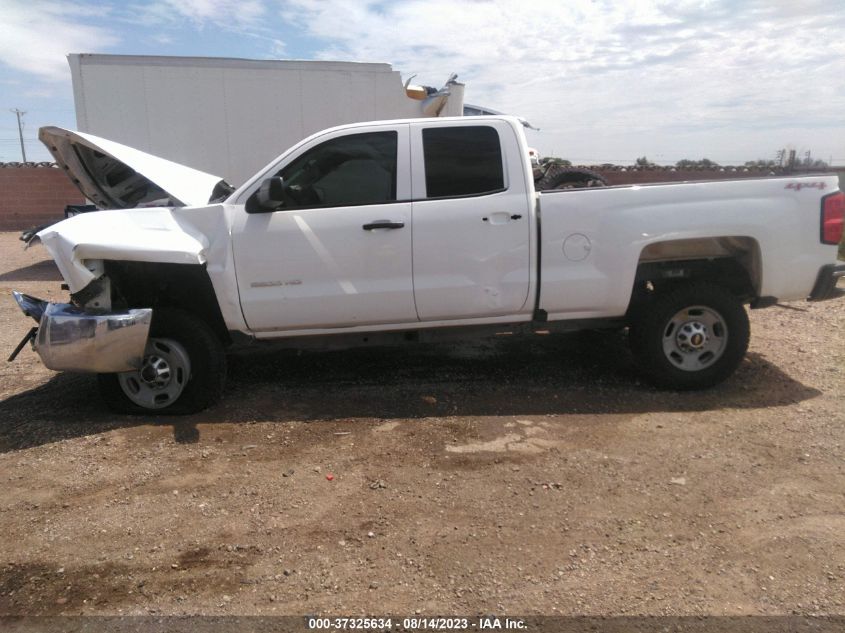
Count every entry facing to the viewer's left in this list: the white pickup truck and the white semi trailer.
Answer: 1

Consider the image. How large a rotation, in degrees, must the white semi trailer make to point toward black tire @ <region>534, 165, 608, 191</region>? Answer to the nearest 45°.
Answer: approximately 45° to its right

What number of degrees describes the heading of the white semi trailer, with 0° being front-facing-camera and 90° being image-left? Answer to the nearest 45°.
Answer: approximately 270°

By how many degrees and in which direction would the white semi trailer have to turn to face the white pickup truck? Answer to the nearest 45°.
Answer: approximately 90° to its right

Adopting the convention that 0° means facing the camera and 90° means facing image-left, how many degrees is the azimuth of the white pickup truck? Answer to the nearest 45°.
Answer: approximately 90°

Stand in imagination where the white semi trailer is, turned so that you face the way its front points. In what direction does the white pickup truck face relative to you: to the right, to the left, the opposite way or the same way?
the opposite way

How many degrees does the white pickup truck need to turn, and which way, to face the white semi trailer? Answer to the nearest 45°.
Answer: approximately 45° to its right
